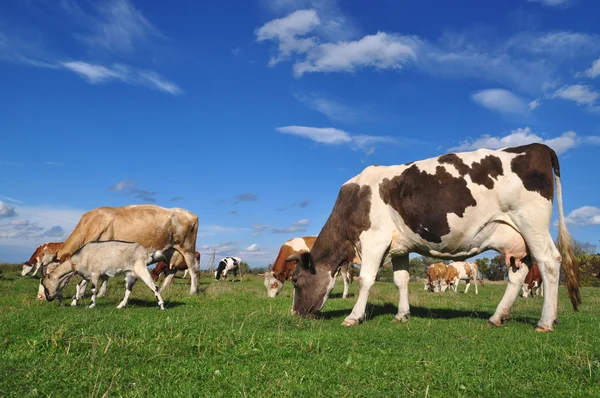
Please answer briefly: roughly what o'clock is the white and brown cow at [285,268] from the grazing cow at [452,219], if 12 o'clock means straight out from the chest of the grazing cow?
The white and brown cow is roughly at 2 o'clock from the grazing cow.

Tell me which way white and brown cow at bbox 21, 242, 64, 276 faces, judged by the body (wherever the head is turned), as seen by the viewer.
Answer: to the viewer's left

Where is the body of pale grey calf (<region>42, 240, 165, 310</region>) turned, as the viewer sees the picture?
to the viewer's left

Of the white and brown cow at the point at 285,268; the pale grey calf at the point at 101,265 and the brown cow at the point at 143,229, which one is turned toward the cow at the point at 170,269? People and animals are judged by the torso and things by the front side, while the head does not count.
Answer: the white and brown cow

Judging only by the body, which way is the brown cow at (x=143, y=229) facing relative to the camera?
to the viewer's left

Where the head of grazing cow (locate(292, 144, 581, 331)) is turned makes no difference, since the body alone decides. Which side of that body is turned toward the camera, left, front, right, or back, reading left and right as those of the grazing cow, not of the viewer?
left

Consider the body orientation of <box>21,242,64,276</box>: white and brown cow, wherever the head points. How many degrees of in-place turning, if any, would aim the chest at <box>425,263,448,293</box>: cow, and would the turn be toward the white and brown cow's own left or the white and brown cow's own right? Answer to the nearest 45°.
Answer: approximately 135° to the white and brown cow's own left

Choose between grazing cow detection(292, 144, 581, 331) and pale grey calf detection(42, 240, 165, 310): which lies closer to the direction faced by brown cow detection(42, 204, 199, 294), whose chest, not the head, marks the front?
the pale grey calf

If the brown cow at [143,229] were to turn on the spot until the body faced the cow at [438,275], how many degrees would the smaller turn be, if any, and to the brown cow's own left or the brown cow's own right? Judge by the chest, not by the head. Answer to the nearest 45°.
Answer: approximately 180°

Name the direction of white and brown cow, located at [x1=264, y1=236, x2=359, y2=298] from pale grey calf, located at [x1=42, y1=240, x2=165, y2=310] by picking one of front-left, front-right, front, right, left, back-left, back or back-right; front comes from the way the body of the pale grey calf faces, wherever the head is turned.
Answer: back-right

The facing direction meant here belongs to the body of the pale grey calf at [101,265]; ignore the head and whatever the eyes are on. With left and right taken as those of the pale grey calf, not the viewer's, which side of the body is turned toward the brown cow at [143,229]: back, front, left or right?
right

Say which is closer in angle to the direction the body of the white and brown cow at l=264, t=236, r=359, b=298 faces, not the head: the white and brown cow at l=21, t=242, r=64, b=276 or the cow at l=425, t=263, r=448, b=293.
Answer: the white and brown cow

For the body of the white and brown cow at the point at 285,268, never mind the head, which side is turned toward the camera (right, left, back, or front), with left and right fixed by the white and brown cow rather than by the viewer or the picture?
left
